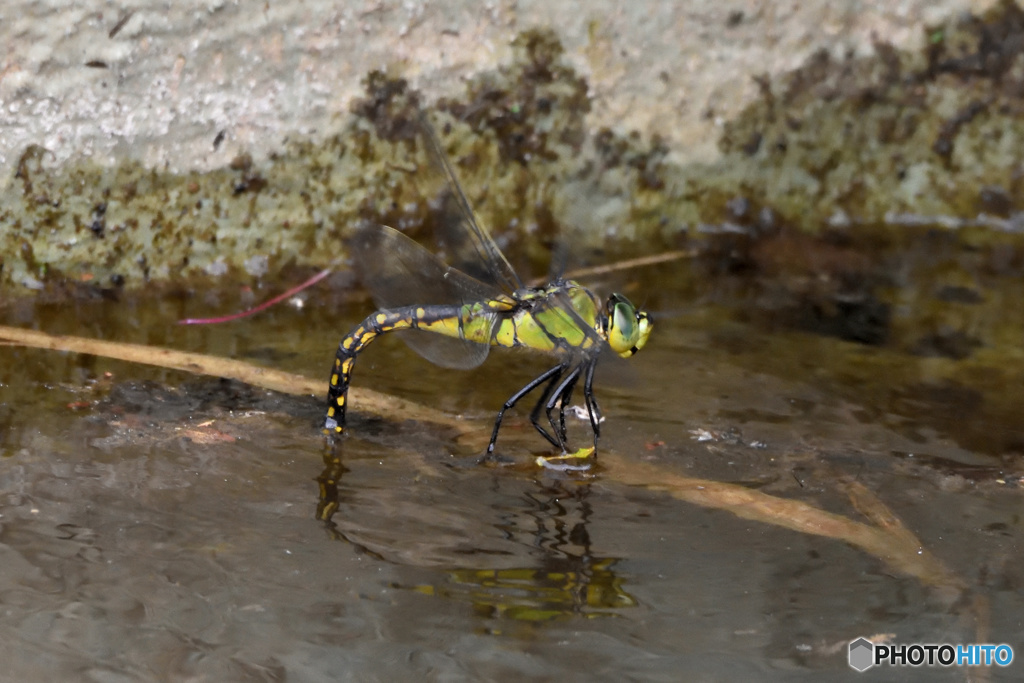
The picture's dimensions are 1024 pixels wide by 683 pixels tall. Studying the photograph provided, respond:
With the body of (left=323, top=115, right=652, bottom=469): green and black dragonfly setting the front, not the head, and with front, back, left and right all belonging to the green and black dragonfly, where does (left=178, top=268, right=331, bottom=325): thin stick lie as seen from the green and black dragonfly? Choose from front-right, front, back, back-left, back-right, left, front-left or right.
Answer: back-left

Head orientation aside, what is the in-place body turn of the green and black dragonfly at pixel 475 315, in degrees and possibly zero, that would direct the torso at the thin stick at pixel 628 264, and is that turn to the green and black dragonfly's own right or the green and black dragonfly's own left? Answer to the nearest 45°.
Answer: approximately 45° to the green and black dragonfly's own left

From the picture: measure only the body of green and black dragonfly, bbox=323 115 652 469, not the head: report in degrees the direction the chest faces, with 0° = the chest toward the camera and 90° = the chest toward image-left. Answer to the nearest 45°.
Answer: approximately 270°

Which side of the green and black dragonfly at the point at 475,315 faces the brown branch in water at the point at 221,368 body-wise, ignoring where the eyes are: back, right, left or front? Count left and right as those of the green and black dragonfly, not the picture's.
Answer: back
